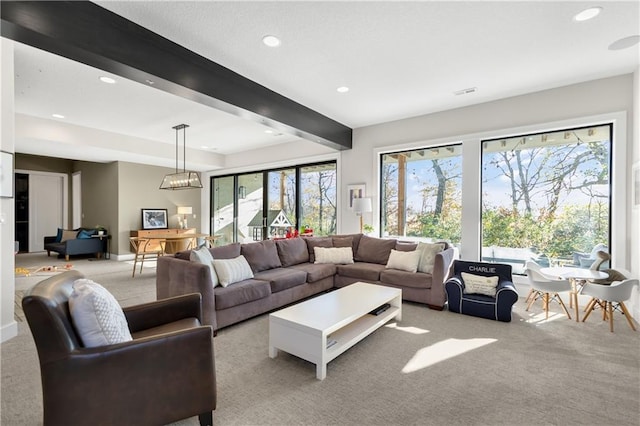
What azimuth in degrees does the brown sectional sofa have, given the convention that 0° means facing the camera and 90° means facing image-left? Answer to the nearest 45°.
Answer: approximately 315°

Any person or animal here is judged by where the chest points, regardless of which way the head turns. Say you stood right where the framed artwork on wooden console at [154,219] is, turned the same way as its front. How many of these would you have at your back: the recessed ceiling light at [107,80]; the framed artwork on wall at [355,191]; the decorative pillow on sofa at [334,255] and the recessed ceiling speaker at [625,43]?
0

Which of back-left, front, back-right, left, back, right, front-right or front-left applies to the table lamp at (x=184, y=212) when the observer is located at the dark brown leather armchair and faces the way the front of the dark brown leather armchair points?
left

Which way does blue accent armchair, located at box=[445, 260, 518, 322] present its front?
toward the camera

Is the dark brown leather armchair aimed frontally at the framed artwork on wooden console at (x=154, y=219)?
no

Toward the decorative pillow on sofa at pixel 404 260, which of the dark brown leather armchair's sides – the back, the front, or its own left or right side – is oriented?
front

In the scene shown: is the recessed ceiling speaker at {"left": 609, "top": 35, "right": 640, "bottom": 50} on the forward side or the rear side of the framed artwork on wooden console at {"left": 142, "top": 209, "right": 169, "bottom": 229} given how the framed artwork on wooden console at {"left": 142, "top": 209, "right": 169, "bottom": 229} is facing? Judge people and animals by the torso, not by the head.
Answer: on the forward side

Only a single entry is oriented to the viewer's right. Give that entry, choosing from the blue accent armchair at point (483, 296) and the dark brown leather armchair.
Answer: the dark brown leather armchair

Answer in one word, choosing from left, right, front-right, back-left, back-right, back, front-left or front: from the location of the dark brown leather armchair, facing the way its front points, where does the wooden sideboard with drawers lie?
left

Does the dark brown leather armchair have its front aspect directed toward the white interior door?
no

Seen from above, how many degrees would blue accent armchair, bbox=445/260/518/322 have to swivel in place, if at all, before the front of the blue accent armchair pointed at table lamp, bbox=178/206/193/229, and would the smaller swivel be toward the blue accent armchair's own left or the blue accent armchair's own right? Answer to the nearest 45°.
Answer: approximately 90° to the blue accent armchair's own right

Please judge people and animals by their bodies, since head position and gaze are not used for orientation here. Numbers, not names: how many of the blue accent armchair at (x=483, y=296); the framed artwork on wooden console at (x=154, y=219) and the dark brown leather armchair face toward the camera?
2

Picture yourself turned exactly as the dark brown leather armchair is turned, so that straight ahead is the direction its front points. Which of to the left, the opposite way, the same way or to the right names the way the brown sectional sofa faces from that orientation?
to the right

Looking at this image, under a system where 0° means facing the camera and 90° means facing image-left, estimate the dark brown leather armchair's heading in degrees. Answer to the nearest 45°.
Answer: approximately 270°

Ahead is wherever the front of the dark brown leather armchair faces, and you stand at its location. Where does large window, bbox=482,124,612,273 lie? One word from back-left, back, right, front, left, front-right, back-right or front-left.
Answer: front
